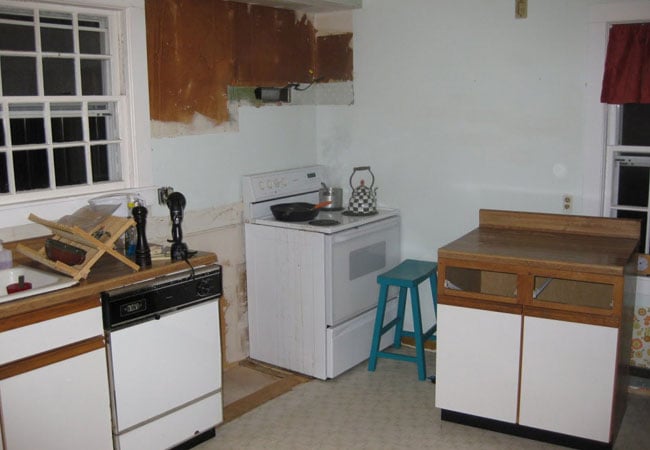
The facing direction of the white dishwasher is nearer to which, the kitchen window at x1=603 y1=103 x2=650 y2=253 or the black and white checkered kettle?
the kitchen window

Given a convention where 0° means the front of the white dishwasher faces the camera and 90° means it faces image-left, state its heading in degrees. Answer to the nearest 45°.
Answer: approximately 315°

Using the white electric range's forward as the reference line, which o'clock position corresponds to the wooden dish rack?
The wooden dish rack is roughly at 3 o'clock from the white electric range.

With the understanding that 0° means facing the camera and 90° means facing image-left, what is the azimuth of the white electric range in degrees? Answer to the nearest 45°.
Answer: approximately 315°

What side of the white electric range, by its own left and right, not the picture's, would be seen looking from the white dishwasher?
right

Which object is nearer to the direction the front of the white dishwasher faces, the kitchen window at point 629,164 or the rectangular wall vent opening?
the kitchen window

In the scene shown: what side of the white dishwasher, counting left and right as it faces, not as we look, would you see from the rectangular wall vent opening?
left

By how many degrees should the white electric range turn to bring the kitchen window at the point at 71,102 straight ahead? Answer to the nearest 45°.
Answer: approximately 90° to its right

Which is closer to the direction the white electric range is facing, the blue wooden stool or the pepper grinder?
the blue wooden stool

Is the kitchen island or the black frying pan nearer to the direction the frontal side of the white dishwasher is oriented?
the kitchen island

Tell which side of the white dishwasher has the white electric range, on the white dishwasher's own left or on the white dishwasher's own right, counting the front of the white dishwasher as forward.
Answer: on the white dishwasher's own left

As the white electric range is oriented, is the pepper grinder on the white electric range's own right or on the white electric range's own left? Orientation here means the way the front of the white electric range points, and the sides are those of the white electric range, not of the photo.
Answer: on the white electric range's own right

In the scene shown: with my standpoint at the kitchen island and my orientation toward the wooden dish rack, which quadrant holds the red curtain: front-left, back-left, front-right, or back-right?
back-right
